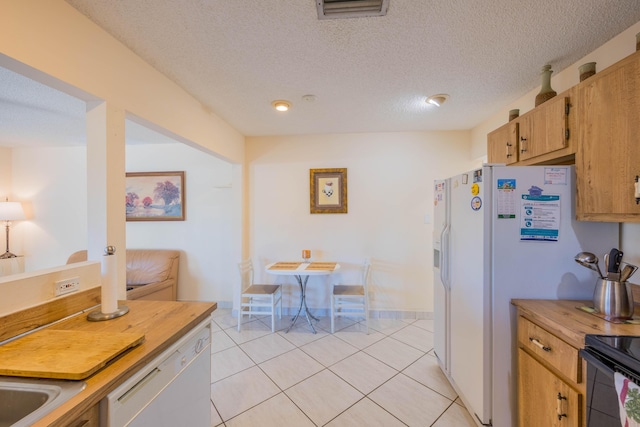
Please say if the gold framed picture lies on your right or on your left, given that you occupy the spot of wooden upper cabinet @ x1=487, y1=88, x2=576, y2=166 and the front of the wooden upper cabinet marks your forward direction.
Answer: on your right

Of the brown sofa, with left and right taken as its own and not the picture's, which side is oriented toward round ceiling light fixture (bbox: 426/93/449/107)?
left

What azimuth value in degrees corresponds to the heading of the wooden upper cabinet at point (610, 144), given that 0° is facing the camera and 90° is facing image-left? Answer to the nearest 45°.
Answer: approximately 45°

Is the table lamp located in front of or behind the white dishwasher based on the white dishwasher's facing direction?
behind

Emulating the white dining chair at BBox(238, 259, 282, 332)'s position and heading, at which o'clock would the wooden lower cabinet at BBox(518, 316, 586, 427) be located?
The wooden lower cabinet is roughly at 2 o'clock from the white dining chair.

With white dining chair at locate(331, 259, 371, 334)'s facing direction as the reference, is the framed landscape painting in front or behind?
in front

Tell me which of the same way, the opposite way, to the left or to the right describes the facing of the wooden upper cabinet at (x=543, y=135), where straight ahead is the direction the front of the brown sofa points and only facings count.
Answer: to the right

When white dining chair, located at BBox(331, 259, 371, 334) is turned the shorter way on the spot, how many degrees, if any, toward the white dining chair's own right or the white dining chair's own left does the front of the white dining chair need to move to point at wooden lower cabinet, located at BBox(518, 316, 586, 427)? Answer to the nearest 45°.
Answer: approximately 135° to the white dining chair's own left

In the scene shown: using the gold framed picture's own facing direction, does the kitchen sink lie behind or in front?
in front

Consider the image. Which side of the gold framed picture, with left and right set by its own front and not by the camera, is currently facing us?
front

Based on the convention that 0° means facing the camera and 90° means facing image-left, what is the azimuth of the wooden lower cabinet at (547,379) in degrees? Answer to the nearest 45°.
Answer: approximately 45°

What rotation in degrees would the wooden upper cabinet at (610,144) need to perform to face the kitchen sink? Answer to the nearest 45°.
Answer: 0° — it already faces it

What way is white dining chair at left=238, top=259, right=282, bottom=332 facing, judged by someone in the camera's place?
facing to the right of the viewer

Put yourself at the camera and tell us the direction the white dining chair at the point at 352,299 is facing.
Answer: facing to the left of the viewer

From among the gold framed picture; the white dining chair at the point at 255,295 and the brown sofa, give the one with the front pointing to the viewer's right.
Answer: the white dining chair
